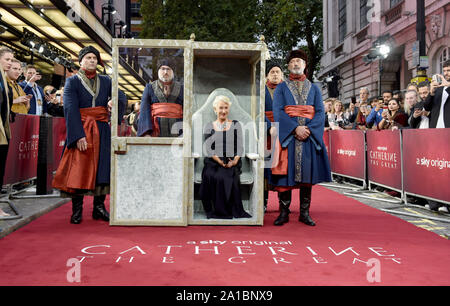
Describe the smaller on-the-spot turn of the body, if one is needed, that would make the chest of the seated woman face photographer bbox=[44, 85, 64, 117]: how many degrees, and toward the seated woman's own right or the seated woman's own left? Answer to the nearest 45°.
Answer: approximately 135° to the seated woman's own right

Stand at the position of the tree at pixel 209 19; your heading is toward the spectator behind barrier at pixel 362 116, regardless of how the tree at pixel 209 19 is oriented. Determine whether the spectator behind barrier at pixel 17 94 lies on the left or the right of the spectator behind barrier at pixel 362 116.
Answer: right

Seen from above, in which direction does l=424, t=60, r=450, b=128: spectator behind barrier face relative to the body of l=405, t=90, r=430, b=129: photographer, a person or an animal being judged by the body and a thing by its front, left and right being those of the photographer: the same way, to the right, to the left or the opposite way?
the same way

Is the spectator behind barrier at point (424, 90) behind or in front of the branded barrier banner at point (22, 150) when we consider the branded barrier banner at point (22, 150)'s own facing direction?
in front

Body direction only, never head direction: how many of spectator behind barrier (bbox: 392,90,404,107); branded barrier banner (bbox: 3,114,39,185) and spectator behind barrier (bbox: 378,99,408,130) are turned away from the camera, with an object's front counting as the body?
0

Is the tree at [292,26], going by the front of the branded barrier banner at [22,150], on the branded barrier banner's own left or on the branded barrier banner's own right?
on the branded barrier banner's own left

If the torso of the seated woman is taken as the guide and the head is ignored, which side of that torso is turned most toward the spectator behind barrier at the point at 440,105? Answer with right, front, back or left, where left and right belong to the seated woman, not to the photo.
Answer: left

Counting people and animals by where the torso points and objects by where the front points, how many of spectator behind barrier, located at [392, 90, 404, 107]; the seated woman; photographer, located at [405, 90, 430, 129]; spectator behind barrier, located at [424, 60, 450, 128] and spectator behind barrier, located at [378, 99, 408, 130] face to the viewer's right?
0

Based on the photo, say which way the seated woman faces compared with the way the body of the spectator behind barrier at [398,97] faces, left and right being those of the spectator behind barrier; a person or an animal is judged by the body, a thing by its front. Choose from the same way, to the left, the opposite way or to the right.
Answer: to the left

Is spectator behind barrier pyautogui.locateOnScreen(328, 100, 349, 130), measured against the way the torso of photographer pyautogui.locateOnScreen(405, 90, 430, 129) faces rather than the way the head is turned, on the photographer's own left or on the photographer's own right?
on the photographer's own right

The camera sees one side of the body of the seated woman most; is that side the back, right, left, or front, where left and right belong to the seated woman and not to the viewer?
front

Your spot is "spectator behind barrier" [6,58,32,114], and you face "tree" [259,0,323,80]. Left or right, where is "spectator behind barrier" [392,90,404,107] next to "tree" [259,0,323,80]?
right

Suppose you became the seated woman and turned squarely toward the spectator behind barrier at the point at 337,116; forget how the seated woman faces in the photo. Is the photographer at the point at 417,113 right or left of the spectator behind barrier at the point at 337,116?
right

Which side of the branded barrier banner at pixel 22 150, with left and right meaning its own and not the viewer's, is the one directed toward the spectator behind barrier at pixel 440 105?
front

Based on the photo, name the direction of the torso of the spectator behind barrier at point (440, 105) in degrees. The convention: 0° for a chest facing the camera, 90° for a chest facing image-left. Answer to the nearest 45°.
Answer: approximately 45°

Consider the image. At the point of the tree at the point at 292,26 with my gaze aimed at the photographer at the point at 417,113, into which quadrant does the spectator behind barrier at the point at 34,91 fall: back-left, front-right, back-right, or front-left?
front-right

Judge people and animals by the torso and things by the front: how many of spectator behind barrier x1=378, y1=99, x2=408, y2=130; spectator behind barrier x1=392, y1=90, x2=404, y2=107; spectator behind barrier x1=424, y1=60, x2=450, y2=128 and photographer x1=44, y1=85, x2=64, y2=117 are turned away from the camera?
0

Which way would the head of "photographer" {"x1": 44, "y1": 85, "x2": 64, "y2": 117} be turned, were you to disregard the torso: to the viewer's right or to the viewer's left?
to the viewer's right

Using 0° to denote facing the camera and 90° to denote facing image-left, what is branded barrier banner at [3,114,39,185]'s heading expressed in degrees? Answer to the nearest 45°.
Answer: approximately 315°
